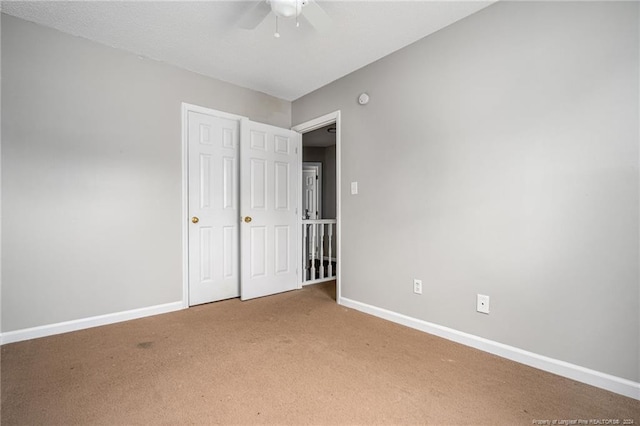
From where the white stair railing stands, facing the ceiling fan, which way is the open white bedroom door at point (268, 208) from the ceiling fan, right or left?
right

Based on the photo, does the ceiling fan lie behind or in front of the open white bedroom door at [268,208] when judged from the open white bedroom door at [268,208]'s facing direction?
in front

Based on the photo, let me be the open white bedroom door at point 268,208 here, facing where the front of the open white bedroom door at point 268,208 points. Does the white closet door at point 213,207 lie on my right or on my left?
on my right

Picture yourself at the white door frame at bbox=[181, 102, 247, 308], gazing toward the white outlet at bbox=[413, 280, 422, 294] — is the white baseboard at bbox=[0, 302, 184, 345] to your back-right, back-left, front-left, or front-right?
back-right
